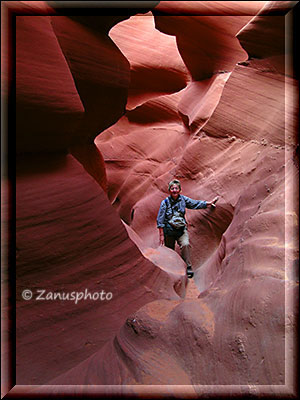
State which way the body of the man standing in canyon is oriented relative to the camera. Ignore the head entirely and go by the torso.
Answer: toward the camera
